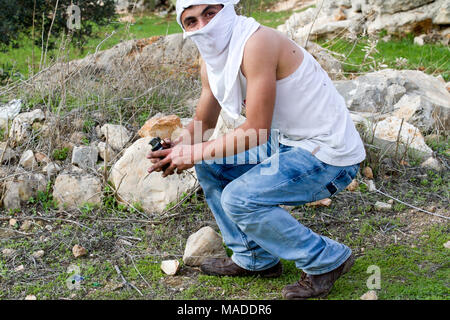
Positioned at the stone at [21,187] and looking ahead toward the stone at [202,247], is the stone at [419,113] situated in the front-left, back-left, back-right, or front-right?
front-left

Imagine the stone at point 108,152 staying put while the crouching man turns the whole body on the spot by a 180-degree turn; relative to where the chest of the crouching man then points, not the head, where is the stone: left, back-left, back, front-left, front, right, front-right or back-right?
back-left

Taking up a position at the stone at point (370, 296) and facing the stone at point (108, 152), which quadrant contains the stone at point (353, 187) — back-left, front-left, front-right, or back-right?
front-right

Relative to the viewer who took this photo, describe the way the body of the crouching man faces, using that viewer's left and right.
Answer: facing to the left of the viewer

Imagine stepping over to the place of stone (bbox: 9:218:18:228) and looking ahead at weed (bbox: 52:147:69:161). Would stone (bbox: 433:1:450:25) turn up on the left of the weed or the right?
right

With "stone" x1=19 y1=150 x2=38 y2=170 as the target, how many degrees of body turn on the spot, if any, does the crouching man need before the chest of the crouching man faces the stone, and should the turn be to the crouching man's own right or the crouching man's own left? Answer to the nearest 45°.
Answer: approximately 45° to the crouching man's own right

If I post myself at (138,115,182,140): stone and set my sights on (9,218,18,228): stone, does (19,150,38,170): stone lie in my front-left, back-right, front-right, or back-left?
front-right

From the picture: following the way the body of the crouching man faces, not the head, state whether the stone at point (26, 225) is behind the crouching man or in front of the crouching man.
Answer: in front

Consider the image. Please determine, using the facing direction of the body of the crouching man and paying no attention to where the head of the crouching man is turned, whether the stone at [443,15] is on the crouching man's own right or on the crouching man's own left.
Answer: on the crouching man's own right

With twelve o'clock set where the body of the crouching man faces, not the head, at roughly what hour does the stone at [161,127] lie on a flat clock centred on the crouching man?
The stone is roughly at 2 o'clock from the crouching man.

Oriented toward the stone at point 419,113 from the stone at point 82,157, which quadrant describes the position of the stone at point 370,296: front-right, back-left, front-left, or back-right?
front-right
